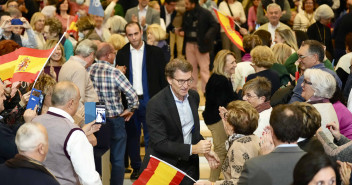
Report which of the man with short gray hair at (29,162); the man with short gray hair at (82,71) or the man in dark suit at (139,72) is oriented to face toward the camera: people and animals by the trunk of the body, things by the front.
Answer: the man in dark suit

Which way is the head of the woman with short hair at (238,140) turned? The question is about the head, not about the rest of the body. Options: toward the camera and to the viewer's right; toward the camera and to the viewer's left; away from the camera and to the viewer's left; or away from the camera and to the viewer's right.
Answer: away from the camera and to the viewer's left

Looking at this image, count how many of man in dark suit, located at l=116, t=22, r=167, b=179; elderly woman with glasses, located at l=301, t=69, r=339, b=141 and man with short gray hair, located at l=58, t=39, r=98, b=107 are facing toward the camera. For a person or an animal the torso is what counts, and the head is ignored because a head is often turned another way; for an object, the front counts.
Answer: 1

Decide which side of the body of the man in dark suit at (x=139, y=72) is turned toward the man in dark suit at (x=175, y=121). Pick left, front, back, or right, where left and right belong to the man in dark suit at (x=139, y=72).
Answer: front

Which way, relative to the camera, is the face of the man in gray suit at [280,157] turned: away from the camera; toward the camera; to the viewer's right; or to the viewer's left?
away from the camera

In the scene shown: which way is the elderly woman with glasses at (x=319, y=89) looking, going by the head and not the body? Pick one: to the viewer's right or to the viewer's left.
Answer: to the viewer's left

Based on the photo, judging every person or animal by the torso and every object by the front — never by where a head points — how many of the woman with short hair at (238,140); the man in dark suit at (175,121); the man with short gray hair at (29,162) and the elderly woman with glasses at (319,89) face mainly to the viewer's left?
2

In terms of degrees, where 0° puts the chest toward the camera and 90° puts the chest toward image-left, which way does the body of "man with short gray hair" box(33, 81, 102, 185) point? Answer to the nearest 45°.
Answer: approximately 225°

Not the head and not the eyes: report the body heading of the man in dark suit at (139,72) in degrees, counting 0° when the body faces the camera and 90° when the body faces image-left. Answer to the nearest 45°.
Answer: approximately 0°

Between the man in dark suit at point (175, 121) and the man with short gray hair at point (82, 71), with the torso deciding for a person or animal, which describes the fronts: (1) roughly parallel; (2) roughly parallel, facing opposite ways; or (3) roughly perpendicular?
roughly perpendicular

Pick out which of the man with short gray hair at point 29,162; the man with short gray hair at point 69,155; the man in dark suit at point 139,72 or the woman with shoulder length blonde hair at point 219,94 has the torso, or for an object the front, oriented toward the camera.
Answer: the man in dark suit

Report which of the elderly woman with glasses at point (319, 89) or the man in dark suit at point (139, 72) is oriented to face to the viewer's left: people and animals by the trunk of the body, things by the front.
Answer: the elderly woman with glasses

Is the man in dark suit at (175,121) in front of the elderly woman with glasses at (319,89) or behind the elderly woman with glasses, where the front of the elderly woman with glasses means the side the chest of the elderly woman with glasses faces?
in front
